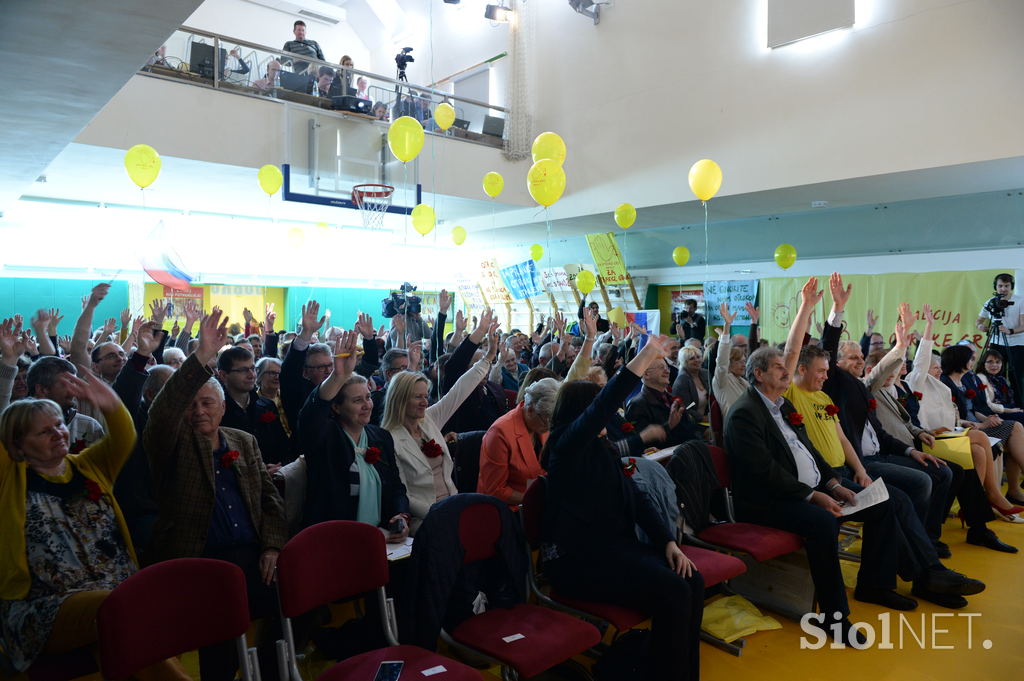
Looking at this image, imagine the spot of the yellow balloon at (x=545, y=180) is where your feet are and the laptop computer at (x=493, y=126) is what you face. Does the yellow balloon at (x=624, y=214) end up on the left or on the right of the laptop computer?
right

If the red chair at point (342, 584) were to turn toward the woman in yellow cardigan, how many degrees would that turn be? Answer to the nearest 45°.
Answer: approximately 135° to its right

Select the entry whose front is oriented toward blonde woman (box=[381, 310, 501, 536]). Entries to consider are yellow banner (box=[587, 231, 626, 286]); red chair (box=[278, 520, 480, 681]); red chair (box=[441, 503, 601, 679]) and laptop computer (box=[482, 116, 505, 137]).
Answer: the yellow banner

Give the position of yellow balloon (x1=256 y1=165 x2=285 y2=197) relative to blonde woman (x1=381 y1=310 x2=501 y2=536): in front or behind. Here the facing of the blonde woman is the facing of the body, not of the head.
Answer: behind

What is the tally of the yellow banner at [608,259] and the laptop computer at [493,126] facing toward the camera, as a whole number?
1

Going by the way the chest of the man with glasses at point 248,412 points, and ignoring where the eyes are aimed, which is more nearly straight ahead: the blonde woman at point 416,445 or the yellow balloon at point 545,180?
the blonde woman

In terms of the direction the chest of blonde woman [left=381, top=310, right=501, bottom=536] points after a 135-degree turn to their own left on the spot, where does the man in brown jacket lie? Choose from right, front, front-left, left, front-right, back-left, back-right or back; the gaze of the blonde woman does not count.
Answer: back-left

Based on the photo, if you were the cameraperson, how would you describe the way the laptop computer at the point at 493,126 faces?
facing away from the viewer

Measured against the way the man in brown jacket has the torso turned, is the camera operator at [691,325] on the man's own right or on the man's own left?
on the man's own left

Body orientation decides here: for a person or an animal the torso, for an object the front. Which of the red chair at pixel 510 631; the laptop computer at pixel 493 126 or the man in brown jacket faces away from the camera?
the laptop computer
